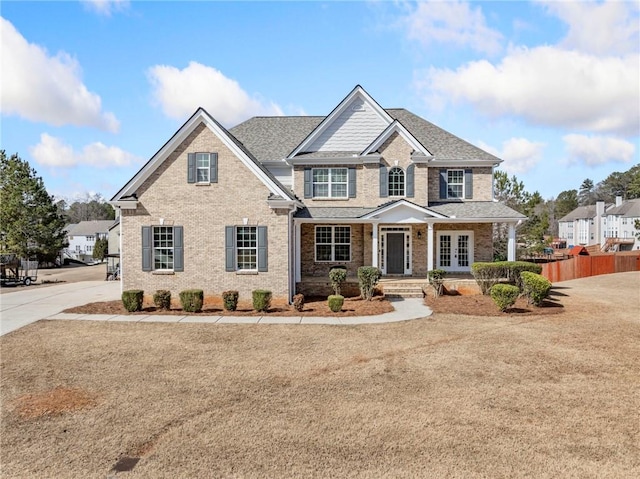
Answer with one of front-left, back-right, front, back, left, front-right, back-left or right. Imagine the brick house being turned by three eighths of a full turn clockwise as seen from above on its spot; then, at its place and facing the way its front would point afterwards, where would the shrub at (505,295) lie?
back

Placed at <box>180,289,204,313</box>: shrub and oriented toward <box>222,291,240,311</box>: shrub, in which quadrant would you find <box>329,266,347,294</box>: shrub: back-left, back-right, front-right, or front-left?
front-left

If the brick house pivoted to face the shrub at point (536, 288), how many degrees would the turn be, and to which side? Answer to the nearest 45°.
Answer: approximately 45° to its left

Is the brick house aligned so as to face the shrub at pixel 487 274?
no

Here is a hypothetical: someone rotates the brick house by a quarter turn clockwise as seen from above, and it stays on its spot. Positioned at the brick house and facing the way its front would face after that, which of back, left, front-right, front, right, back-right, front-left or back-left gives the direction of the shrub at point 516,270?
back

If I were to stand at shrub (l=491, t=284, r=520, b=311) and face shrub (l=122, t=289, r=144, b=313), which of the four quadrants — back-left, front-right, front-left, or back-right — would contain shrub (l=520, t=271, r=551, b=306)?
back-right

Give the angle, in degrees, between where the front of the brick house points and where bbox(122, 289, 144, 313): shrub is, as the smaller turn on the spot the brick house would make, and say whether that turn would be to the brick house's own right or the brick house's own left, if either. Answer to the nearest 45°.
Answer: approximately 45° to the brick house's own right

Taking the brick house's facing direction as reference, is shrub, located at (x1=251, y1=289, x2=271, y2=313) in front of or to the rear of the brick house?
in front

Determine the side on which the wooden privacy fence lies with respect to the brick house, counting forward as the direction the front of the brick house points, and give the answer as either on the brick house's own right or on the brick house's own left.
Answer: on the brick house's own left

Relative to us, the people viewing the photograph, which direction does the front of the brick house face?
facing the viewer

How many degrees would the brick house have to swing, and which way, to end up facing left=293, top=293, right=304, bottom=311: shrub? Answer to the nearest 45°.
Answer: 0° — it already faces it

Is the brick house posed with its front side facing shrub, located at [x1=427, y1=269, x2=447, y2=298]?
no

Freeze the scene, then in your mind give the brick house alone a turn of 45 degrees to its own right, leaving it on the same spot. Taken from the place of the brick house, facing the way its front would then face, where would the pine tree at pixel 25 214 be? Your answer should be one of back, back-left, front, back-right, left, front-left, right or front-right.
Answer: right
